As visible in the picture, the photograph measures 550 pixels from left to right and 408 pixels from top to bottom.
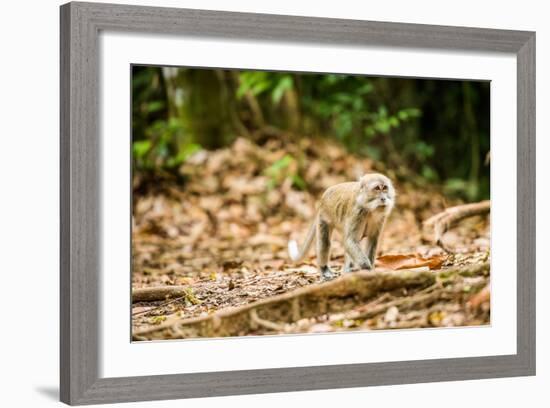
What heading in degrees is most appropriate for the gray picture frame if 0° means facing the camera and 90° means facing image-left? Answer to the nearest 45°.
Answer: approximately 315°
